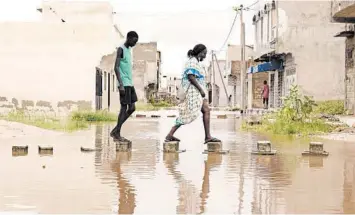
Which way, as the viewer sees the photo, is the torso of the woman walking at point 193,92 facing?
to the viewer's right

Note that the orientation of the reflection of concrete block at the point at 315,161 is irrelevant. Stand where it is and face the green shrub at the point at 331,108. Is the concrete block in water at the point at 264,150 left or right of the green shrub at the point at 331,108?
left

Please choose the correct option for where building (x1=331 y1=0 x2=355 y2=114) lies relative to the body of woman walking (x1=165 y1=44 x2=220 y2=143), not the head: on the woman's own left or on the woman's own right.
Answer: on the woman's own left

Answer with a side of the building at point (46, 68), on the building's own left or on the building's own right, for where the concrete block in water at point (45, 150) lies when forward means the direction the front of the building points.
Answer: on the building's own right

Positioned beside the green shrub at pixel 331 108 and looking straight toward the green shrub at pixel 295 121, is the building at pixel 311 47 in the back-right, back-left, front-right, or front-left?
back-right

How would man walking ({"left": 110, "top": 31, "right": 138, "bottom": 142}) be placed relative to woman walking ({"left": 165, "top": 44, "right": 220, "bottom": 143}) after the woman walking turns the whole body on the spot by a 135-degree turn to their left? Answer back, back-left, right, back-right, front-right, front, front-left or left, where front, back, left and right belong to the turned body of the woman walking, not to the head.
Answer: front-left

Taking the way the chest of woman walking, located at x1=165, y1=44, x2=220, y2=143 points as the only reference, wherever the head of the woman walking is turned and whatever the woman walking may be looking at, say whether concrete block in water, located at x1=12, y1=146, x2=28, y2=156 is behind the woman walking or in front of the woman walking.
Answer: behind
